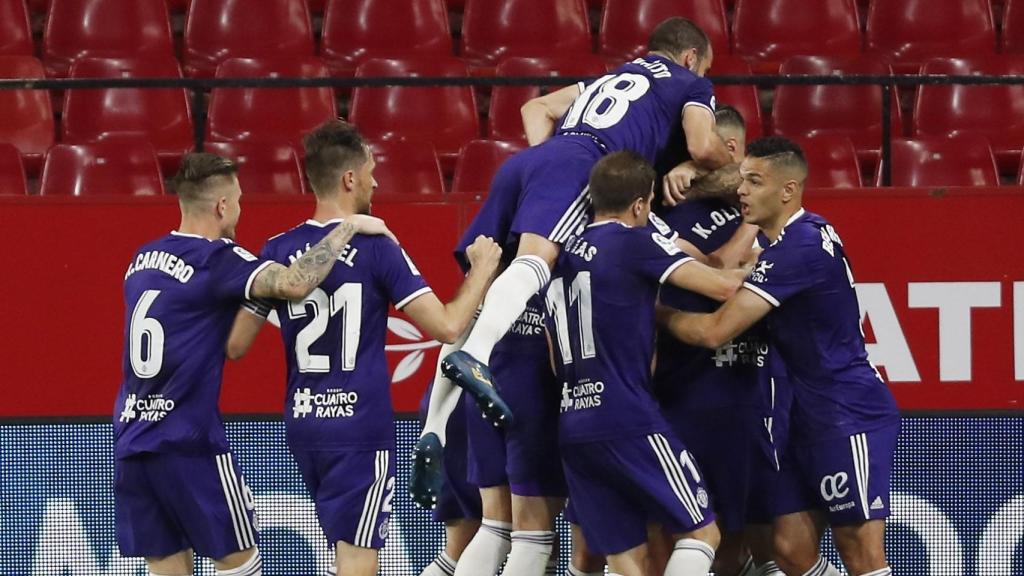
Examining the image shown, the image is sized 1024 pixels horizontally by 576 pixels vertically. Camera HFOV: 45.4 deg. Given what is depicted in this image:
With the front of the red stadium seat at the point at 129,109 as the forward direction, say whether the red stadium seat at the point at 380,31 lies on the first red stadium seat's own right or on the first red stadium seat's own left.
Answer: on the first red stadium seat's own left

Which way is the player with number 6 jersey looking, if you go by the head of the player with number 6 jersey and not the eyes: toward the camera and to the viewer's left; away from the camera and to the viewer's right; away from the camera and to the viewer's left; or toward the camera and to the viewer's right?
away from the camera and to the viewer's right

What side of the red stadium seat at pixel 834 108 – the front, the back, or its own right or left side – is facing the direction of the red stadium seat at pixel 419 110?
right

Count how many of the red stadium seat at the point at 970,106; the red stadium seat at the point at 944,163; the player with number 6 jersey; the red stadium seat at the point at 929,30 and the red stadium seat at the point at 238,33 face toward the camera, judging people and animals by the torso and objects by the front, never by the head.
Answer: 4

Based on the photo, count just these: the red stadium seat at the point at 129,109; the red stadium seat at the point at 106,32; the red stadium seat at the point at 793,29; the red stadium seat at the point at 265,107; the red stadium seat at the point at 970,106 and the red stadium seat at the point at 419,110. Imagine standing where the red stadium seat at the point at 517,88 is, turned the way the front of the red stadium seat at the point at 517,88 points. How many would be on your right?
4

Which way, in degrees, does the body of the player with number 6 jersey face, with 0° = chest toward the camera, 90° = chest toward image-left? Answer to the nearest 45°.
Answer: approximately 225°

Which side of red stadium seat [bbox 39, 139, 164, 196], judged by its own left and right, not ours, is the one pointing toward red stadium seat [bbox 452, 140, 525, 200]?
left

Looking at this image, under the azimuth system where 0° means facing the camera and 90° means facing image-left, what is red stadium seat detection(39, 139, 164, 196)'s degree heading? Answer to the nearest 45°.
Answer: approximately 0°

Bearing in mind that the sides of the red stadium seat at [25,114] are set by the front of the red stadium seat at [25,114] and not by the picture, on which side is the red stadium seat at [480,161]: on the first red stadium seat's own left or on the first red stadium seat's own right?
on the first red stadium seat's own left

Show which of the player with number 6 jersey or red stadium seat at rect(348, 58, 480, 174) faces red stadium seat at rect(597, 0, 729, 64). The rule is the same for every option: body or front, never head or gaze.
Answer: the player with number 6 jersey

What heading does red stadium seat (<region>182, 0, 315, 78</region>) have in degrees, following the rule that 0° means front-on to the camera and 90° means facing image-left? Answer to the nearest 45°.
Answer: approximately 0°

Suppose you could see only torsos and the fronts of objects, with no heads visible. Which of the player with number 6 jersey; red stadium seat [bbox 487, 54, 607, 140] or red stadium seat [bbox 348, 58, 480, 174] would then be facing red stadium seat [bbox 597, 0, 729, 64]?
the player with number 6 jersey

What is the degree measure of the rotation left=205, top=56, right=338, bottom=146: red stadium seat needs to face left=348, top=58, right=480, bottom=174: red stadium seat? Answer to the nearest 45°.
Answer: approximately 90° to its left

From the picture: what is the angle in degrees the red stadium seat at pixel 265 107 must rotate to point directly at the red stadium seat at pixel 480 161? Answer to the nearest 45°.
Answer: approximately 45° to its left

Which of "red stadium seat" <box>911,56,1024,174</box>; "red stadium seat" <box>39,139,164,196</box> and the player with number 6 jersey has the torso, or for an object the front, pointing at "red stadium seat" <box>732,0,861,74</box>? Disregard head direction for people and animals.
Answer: the player with number 6 jersey

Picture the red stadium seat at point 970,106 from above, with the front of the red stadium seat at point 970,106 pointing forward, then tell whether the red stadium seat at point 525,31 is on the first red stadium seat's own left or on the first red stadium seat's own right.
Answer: on the first red stadium seat's own right
